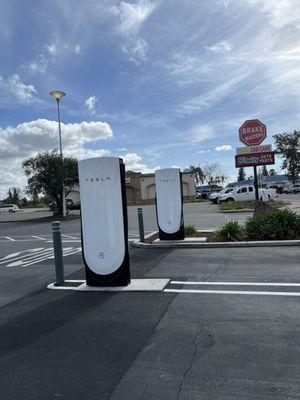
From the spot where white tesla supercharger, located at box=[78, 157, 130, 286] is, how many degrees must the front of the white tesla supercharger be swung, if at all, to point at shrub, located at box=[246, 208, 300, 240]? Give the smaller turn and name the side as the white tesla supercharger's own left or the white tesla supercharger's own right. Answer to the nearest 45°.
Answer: approximately 135° to the white tesla supercharger's own left

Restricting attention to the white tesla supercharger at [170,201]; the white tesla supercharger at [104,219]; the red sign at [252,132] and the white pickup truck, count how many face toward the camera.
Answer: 3

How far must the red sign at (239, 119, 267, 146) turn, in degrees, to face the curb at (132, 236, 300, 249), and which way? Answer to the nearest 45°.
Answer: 0° — it already faces it

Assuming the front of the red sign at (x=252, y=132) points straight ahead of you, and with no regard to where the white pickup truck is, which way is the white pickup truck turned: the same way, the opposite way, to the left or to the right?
to the right

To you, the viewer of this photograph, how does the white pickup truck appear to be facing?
facing to the left of the viewer

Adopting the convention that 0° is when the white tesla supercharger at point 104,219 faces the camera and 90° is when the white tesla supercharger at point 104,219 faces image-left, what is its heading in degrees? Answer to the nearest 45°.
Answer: approximately 0°

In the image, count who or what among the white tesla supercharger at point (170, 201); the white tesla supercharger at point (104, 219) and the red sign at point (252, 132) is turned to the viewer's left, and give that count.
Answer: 0

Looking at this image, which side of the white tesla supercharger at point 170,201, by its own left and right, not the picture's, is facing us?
front

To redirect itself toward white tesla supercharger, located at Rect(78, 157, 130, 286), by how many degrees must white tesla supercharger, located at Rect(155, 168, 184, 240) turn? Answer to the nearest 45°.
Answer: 0° — it already faces it

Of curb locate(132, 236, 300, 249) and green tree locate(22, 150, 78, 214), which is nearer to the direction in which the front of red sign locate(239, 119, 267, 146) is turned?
the curb

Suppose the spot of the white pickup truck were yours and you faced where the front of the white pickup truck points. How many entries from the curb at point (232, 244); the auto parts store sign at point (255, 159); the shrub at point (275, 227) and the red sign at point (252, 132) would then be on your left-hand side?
4

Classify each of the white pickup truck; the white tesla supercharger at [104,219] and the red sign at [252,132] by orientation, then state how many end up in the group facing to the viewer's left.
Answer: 1
